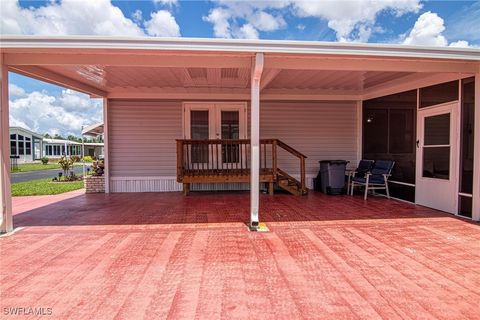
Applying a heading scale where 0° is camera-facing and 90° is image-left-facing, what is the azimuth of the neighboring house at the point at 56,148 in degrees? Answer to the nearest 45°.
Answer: approximately 0°

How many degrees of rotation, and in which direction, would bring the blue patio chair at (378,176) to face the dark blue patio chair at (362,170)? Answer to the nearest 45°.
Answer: approximately 90° to its right

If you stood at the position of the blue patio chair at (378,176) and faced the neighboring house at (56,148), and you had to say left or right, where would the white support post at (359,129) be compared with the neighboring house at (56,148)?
right

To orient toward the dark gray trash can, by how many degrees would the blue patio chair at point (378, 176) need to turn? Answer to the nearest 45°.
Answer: approximately 45° to its right

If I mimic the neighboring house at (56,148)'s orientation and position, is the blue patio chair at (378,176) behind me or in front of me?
in front

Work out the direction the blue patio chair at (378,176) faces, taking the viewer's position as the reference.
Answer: facing the viewer and to the left of the viewer

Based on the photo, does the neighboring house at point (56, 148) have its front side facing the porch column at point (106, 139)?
yes

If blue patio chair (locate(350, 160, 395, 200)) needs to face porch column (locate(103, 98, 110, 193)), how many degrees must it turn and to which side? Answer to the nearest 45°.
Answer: approximately 45° to its right

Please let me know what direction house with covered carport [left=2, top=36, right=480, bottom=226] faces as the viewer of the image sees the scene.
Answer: facing the viewer

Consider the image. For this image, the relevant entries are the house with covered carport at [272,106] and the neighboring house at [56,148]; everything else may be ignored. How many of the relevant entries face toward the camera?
2

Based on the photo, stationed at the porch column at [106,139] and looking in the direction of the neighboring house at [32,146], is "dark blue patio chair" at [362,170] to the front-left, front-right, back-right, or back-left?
back-right
